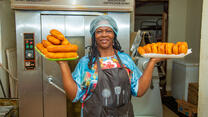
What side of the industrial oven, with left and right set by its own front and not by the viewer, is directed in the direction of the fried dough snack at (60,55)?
front

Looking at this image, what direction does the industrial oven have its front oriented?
toward the camera

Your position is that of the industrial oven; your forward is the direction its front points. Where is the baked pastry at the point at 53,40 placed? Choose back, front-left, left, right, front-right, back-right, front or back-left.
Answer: front

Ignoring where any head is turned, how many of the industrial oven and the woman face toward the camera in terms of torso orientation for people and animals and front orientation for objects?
2

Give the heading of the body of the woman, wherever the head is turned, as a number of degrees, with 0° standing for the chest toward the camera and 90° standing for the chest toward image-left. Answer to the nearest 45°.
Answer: approximately 0°

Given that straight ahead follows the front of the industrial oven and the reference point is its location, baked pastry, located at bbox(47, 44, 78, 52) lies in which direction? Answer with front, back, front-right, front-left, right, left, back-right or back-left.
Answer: front

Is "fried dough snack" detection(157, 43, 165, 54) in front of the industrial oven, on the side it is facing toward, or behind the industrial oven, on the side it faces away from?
in front

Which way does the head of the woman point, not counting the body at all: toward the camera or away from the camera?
toward the camera
